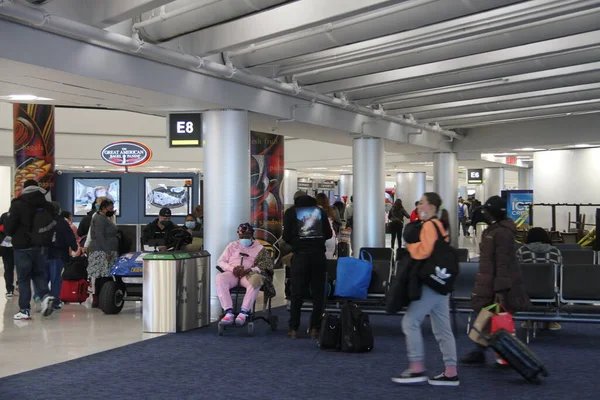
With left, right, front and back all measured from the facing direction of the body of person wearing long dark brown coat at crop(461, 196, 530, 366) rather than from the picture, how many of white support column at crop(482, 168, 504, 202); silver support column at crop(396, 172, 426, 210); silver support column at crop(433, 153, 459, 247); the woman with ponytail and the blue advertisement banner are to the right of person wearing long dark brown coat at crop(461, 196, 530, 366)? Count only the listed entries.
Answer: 4

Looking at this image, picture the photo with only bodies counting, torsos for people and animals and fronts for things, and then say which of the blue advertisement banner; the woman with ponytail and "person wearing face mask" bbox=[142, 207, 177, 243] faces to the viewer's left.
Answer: the woman with ponytail

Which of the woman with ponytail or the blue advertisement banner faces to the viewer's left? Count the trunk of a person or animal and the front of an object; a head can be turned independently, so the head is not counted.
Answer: the woman with ponytail

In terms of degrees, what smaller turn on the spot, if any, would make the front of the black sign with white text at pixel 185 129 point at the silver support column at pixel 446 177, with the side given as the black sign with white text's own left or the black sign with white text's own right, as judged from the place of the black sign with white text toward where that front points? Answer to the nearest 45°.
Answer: approximately 135° to the black sign with white text's own left

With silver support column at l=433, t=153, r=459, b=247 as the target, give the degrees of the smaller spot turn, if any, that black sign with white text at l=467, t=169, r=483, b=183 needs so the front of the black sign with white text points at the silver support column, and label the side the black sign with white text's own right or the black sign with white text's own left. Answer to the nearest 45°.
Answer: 0° — it already faces it

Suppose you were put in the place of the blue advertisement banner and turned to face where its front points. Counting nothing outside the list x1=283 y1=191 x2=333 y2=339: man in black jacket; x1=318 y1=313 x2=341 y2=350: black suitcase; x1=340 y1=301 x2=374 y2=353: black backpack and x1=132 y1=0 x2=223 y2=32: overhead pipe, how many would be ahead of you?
4

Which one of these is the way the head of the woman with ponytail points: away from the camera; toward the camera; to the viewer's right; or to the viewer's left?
to the viewer's left

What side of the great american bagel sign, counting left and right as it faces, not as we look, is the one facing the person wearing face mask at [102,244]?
front

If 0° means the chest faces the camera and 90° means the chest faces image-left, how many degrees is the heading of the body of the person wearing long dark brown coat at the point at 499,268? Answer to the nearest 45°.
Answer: approximately 90°

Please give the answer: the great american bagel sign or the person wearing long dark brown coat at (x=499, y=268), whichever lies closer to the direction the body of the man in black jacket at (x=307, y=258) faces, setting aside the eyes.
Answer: the great american bagel sign

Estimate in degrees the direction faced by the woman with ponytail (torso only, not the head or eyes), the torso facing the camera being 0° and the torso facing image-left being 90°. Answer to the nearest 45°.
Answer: approximately 90°

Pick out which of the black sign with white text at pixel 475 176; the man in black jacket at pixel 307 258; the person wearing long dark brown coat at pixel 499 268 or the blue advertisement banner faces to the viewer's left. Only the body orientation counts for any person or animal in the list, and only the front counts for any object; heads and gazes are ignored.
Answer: the person wearing long dark brown coat
